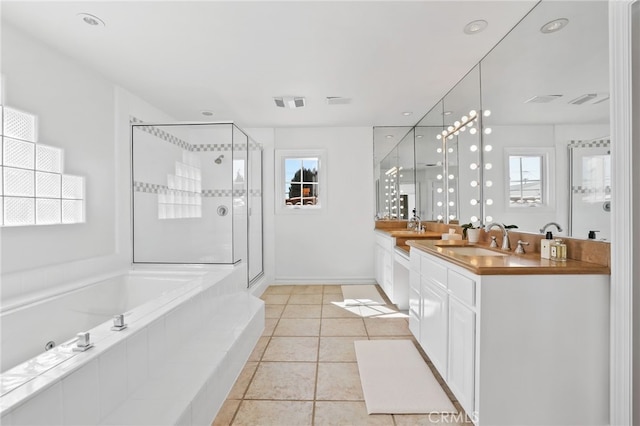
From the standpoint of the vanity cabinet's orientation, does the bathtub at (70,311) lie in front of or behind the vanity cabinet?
in front

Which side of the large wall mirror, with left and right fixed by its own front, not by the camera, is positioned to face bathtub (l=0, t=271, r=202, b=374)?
front

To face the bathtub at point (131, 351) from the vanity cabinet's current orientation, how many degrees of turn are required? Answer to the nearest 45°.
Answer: approximately 45° to its left

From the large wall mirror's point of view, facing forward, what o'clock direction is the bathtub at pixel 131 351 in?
The bathtub is roughly at 11 o'clock from the large wall mirror.

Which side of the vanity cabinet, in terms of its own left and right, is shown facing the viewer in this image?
left

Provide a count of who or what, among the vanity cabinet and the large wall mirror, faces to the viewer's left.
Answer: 2

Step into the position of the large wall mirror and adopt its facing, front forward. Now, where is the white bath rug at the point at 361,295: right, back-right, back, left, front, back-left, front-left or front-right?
front-right

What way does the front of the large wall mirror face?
to the viewer's left

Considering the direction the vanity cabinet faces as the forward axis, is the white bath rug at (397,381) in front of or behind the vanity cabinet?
in front

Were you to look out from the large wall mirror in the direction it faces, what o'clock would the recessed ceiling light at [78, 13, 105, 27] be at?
The recessed ceiling light is roughly at 11 o'clock from the large wall mirror.
